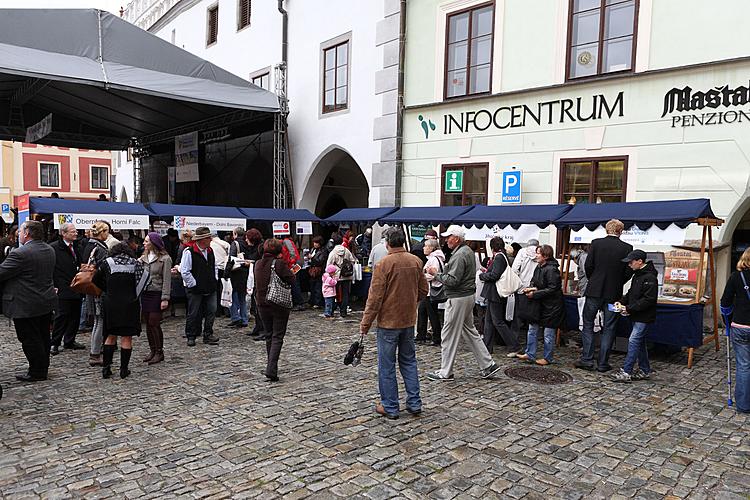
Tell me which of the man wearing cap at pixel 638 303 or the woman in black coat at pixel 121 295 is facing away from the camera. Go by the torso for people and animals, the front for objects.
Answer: the woman in black coat

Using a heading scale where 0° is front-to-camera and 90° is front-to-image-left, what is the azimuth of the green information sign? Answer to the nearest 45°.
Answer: approximately 0°

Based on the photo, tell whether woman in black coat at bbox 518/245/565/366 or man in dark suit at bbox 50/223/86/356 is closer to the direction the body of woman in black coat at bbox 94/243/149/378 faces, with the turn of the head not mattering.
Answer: the man in dark suit

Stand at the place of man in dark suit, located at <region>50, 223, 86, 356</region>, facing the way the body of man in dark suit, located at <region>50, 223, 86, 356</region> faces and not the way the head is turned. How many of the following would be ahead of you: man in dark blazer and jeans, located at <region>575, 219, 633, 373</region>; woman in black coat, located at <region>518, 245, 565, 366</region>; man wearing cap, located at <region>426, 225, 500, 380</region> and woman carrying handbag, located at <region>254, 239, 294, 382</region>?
4

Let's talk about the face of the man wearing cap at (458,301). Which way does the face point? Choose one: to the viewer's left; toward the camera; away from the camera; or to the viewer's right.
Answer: to the viewer's left

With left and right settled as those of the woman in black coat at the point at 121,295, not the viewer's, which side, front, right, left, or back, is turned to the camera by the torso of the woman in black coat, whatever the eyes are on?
back

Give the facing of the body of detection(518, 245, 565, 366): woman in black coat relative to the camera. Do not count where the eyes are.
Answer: to the viewer's left

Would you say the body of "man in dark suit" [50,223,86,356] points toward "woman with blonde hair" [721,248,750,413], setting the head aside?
yes
